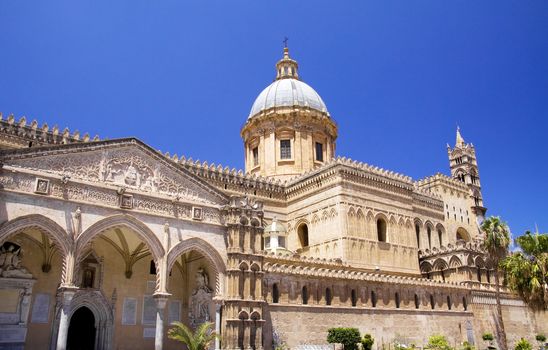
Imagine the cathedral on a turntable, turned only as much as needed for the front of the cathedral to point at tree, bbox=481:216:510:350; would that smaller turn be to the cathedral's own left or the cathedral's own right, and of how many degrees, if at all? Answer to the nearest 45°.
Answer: approximately 90° to the cathedral's own left

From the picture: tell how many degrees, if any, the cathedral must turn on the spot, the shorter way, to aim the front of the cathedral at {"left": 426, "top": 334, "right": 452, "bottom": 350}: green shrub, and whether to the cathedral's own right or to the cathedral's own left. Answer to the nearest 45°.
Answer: approximately 90° to the cathedral's own left

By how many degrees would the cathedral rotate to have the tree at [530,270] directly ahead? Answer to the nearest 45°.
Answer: approximately 45° to its left

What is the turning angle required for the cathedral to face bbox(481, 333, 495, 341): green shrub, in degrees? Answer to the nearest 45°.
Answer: approximately 90° to its left

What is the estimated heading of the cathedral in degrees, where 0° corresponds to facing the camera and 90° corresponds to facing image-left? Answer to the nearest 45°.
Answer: approximately 315°
